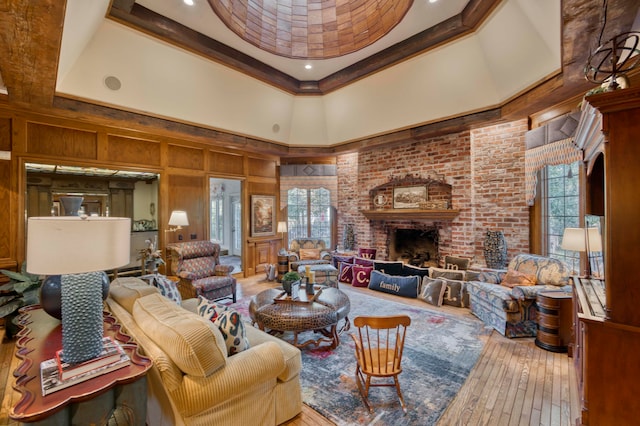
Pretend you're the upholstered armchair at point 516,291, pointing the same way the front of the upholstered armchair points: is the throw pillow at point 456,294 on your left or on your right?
on your right

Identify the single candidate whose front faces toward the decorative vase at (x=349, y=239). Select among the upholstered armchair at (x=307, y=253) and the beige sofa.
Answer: the beige sofa

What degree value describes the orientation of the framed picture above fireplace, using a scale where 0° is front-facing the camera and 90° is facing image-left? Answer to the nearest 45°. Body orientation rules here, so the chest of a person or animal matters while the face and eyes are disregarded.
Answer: approximately 45°

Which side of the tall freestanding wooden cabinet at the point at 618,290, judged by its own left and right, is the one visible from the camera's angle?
left

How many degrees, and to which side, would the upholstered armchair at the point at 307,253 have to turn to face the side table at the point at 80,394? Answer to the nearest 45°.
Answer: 0° — it already faces it

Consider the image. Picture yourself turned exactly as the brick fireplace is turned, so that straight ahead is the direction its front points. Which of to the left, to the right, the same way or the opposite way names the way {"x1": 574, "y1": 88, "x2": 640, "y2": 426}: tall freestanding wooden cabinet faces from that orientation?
to the right

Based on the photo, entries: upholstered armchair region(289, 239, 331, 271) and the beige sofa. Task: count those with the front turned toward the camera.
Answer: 1

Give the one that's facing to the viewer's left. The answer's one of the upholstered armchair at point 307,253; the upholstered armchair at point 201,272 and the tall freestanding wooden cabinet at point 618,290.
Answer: the tall freestanding wooden cabinet

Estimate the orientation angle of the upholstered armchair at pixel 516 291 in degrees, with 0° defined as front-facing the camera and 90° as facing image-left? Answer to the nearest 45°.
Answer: approximately 45°

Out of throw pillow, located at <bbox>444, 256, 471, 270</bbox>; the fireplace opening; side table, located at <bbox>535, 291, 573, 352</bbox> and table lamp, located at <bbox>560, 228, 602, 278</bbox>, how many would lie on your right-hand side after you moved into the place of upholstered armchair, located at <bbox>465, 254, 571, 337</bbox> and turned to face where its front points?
2

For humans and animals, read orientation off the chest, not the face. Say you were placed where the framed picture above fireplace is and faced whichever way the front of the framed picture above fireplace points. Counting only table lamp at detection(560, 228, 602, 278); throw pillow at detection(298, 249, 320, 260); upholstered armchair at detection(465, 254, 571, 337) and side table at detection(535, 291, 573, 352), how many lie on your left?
3
